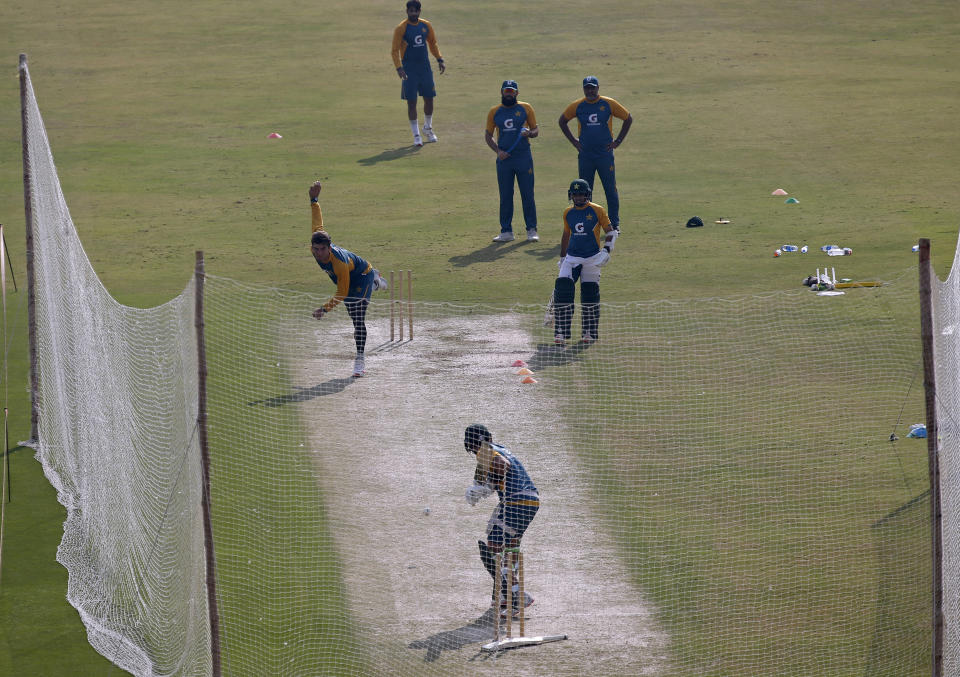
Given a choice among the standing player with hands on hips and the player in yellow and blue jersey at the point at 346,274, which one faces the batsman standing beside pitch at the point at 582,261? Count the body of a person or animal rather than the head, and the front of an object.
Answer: the standing player with hands on hips

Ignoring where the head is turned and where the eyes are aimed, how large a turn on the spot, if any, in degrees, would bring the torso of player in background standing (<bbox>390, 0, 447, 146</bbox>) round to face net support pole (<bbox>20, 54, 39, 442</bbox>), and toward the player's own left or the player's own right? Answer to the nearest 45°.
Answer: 0° — they already face it

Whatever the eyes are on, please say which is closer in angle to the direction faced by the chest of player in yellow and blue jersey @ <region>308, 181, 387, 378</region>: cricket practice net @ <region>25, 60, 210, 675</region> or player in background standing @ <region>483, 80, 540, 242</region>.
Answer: the cricket practice net

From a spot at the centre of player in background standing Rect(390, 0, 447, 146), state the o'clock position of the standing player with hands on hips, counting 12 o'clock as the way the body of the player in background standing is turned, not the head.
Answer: The standing player with hands on hips is roughly at 11 o'clock from the player in background standing.

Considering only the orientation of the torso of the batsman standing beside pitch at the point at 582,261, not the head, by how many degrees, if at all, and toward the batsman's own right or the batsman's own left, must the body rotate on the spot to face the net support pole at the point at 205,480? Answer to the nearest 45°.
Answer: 0° — they already face it

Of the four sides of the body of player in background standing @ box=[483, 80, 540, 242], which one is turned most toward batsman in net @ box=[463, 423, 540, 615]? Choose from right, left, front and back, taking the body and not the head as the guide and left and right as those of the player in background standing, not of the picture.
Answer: front

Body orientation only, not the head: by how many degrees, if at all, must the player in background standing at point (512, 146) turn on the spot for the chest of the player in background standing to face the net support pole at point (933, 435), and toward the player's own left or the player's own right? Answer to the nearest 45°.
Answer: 0° — they already face it

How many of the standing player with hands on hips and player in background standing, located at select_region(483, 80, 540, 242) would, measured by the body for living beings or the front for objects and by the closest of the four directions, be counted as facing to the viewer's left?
0

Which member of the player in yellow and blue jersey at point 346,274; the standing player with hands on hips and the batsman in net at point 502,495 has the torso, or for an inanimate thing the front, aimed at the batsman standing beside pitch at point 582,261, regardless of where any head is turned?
the standing player with hands on hips

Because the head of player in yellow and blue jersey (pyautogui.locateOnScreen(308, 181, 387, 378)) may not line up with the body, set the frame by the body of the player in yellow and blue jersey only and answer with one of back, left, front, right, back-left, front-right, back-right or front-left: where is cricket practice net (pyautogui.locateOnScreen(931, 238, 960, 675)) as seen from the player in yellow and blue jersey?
left

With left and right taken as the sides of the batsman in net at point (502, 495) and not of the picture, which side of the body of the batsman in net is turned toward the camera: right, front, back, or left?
left

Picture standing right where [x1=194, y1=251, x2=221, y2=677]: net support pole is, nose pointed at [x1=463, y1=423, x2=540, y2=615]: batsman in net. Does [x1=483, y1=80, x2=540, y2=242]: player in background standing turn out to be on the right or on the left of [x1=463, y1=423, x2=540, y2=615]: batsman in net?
left
